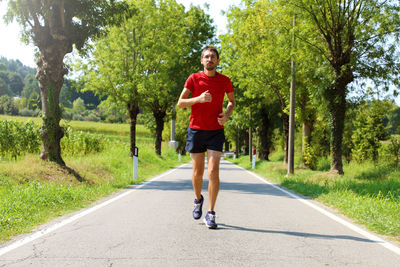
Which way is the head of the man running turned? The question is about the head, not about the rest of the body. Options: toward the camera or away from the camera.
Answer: toward the camera

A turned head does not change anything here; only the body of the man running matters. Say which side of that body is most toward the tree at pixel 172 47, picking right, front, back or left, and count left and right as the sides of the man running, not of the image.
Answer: back

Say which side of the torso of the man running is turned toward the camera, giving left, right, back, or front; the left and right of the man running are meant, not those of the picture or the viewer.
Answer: front

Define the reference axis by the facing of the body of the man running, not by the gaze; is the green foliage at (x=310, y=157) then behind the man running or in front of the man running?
behind

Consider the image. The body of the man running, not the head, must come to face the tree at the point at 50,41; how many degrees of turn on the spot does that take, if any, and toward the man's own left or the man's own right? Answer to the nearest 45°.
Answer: approximately 135° to the man's own right

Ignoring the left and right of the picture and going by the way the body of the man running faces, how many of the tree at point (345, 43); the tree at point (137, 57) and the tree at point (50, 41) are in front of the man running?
0

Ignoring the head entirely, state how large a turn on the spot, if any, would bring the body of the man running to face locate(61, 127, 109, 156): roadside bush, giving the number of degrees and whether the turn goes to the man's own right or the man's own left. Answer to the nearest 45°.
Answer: approximately 135° to the man's own right

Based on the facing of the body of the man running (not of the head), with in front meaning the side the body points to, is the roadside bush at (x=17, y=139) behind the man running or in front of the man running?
behind

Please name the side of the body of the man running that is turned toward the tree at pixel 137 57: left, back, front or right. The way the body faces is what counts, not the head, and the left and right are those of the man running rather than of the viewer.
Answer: back

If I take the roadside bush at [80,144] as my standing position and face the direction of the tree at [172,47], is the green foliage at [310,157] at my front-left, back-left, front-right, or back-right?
front-right

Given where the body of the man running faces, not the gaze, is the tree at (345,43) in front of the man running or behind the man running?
behind
